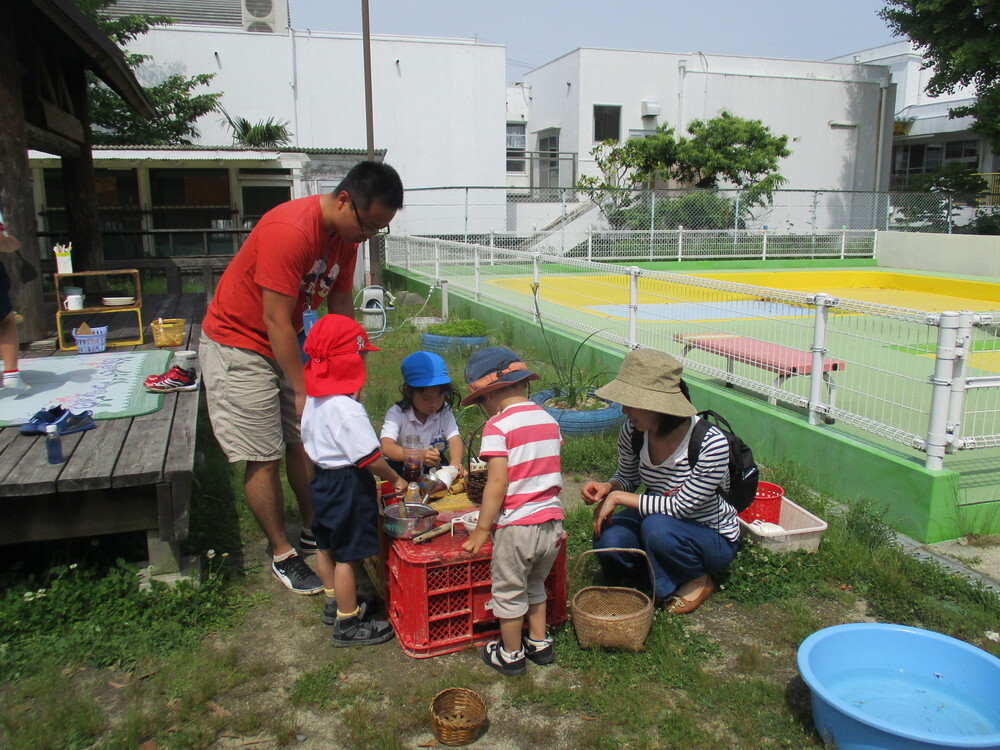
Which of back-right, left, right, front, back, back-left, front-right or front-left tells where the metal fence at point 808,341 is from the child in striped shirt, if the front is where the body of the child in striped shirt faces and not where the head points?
right

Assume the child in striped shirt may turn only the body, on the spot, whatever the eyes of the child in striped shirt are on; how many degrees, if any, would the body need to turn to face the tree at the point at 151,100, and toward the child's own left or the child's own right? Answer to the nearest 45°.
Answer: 0° — they already face it

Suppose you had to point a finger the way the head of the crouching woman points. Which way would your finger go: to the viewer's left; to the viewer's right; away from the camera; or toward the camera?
to the viewer's left

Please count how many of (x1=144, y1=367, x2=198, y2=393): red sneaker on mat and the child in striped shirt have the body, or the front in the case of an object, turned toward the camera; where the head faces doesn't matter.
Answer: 0

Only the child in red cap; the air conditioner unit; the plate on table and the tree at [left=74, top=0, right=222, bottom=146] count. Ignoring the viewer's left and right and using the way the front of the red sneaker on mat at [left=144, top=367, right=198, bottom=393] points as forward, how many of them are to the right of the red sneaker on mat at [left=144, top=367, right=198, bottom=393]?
3

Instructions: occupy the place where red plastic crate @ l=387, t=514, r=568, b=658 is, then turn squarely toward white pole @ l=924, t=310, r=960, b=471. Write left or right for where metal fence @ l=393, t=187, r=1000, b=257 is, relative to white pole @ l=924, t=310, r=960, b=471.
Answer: left

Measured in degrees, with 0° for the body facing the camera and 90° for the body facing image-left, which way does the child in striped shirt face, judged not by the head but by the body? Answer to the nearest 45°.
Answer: approximately 135°

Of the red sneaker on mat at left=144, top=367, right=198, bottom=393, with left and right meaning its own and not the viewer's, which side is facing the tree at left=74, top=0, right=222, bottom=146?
right

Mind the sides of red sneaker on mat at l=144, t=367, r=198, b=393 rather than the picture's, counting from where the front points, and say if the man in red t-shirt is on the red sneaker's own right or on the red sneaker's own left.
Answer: on the red sneaker's own left

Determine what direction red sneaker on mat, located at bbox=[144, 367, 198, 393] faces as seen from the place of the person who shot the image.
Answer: facing to the left of the viewer

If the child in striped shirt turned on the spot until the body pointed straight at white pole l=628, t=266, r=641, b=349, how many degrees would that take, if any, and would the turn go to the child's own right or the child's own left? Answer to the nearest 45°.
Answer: approximately 45° to the child's own right

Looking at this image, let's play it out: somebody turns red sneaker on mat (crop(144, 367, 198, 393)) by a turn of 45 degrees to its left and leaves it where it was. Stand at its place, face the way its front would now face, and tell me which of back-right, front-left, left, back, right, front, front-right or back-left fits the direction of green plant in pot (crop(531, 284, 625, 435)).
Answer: back-left

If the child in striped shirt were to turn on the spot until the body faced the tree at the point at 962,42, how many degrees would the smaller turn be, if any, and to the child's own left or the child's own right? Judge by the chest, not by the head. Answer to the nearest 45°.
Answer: approximately 90° to the child's own right

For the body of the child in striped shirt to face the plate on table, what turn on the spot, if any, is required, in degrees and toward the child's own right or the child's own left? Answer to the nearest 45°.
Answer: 0° — they already face it

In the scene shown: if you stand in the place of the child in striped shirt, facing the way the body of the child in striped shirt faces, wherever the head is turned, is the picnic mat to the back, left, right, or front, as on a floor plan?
front
